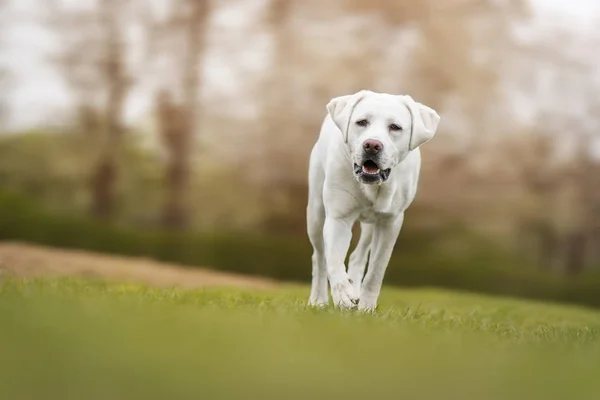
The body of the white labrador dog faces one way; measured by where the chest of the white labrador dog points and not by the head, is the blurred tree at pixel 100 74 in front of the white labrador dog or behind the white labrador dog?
behind

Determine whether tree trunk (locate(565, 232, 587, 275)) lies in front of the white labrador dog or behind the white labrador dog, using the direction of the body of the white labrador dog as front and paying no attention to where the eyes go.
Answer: behind

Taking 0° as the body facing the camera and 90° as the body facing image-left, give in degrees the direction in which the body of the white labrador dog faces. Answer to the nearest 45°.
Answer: approximately 0°

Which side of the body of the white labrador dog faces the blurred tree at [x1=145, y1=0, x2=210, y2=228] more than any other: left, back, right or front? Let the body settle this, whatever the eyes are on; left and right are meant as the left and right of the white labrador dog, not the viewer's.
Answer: back
